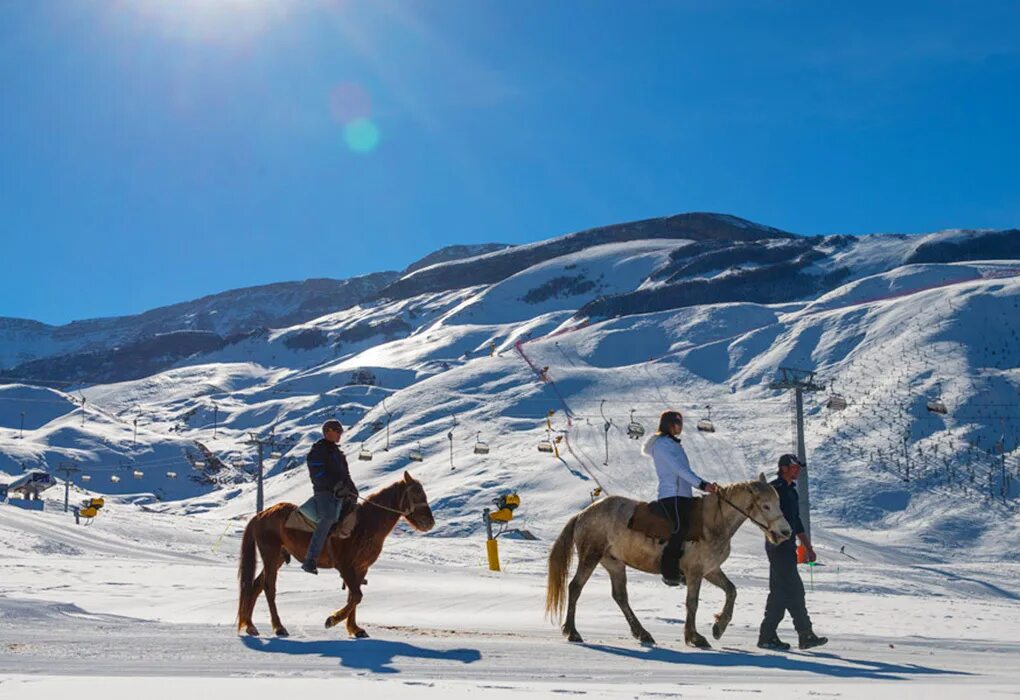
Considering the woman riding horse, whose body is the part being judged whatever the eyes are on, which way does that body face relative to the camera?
to the viewer's right

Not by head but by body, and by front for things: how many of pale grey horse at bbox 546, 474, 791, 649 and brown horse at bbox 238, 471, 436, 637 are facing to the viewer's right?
2

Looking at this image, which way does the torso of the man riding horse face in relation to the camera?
to the viewer's right

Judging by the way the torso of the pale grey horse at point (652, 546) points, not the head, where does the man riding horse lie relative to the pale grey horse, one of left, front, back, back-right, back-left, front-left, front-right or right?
back

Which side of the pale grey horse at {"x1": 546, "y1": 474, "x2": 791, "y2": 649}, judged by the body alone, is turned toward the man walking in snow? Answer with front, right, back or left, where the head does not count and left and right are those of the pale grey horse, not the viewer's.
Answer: front

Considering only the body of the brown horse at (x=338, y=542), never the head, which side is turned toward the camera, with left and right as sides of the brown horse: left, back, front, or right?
right

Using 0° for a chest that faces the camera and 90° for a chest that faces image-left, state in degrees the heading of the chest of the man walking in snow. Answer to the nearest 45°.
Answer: approximately 270°

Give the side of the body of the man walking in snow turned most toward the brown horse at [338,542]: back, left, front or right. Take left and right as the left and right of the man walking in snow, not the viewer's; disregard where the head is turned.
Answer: back

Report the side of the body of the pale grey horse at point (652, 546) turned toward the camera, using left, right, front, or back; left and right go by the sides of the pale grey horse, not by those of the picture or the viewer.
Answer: right

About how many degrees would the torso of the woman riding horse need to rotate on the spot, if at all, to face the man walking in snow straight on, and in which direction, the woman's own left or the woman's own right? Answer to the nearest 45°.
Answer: approximately 45° to the woman's own left

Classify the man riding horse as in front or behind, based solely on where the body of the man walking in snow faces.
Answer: behind

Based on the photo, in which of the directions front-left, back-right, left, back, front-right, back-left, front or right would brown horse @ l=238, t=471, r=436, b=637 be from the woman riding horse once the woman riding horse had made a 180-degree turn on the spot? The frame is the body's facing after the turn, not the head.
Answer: front
